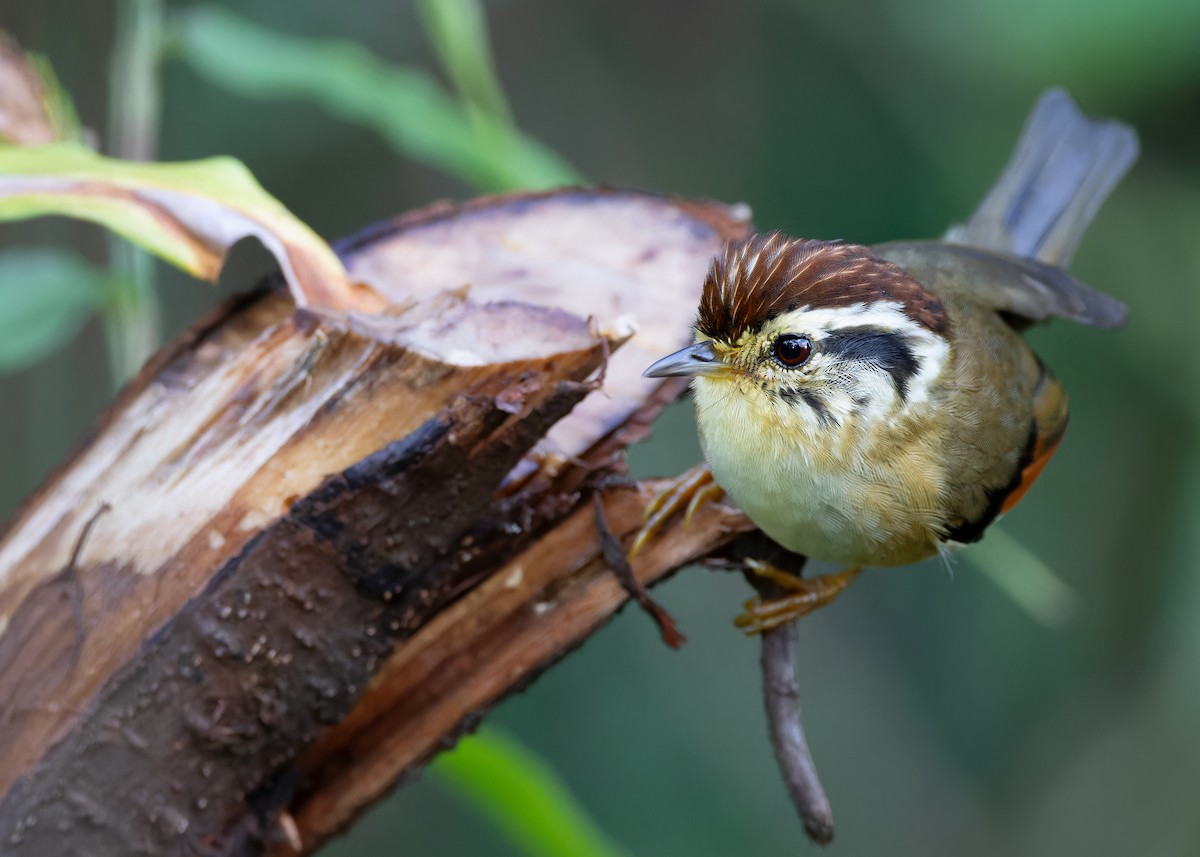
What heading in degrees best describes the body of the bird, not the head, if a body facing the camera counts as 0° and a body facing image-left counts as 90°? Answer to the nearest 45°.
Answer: approximately 45°

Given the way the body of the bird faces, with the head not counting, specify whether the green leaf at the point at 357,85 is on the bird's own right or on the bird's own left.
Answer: on the bird's own right

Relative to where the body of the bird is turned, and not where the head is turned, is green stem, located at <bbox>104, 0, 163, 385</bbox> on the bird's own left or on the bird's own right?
on the bird's own right

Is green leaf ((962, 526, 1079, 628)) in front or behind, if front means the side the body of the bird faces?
behind

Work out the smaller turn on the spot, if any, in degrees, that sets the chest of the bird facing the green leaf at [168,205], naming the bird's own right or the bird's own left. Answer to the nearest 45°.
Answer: approximately 45° to the bird's own right
